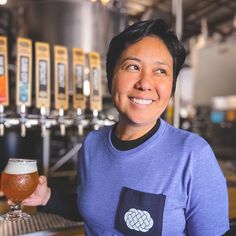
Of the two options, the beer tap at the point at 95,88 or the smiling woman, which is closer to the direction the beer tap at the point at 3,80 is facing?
the smiling woman

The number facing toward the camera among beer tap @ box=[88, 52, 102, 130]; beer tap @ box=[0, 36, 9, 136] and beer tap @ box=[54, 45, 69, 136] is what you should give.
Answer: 3

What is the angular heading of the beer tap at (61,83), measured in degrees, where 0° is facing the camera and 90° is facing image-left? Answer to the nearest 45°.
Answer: approximately 0°

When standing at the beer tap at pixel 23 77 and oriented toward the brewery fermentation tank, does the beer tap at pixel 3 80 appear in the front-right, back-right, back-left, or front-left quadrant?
back-left

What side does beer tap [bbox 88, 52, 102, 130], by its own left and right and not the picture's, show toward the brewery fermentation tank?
back

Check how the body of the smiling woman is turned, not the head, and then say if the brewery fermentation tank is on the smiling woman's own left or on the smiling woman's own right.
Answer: on the smiling woman's own right

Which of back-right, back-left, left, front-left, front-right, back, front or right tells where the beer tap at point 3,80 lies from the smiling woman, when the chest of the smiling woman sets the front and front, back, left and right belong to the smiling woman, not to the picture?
right

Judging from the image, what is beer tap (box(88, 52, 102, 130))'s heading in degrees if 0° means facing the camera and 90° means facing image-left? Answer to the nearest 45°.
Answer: approximately 0°

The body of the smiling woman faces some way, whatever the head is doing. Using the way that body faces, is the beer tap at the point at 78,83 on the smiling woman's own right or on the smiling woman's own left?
on the smiling woman's own right

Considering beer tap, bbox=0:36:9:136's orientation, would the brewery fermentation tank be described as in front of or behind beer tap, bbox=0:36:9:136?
behind
